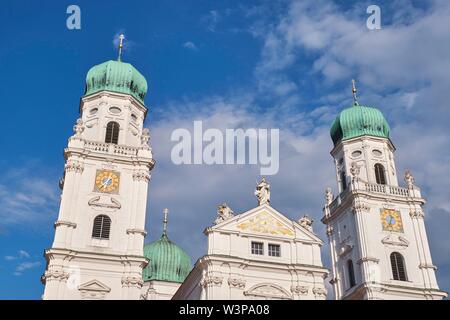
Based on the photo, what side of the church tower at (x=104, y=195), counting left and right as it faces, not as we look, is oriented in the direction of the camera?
front

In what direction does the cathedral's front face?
toward the camera

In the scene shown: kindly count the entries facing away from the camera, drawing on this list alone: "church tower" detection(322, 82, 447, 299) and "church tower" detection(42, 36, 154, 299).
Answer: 0

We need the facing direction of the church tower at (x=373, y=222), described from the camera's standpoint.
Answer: facing the viewer and to the right of the viewer

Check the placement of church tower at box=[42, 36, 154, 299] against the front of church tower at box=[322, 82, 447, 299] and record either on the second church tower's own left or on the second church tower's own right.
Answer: on the second church tower's own right

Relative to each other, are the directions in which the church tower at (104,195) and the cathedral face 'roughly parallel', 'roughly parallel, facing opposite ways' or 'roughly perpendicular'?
roughly parallel

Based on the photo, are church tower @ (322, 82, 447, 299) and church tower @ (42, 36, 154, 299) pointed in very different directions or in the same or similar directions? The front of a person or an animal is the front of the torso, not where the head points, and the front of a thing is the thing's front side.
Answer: same or similar directions

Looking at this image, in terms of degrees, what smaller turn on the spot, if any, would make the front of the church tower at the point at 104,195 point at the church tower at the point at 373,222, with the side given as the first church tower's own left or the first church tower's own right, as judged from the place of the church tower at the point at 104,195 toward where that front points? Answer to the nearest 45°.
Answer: approximately 90° to the first church tower's own left
